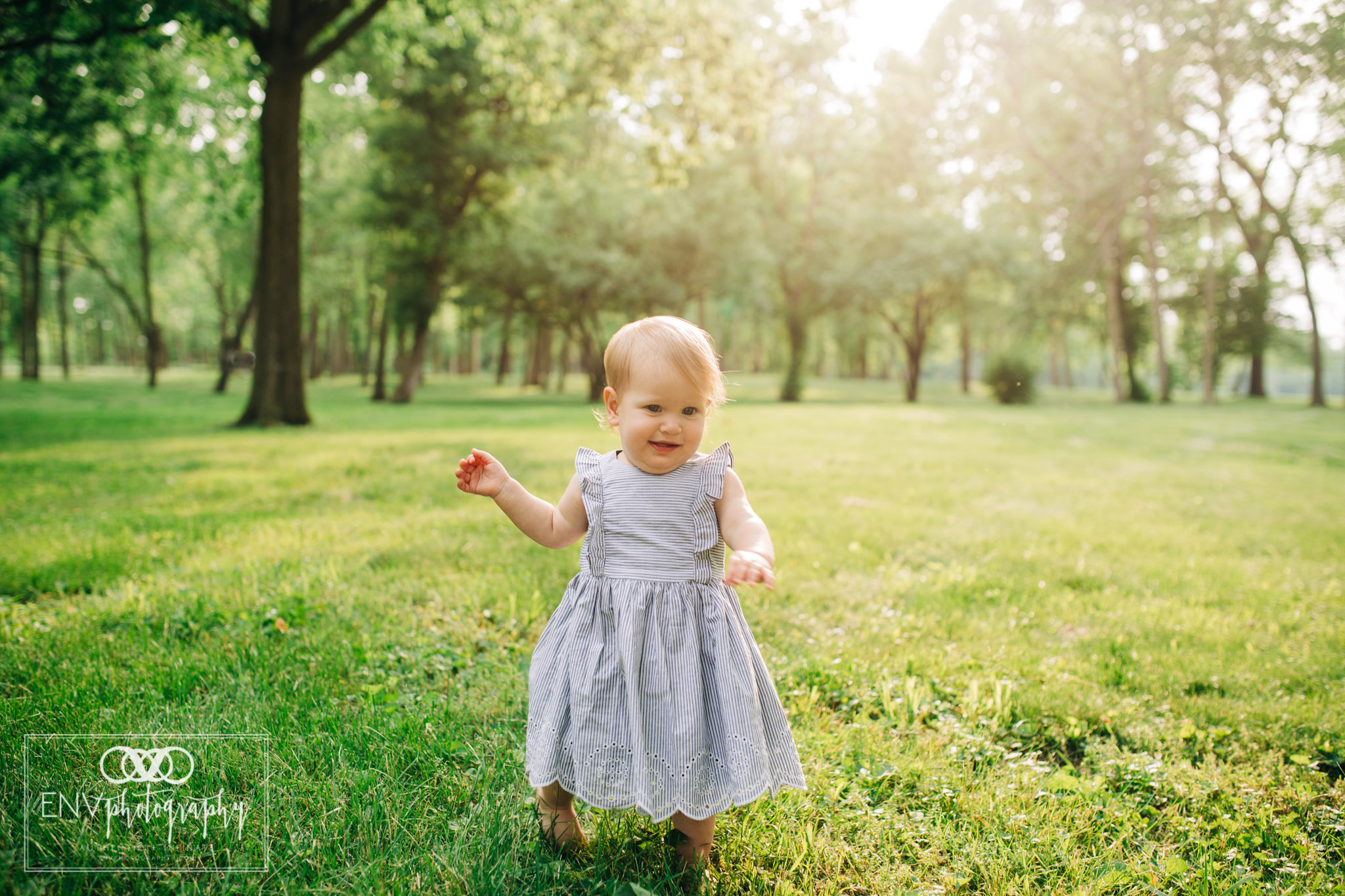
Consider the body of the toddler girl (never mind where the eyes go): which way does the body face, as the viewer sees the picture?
toward the camera

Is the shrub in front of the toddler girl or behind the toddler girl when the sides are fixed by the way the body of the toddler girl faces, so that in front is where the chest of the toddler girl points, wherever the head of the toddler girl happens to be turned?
behind
